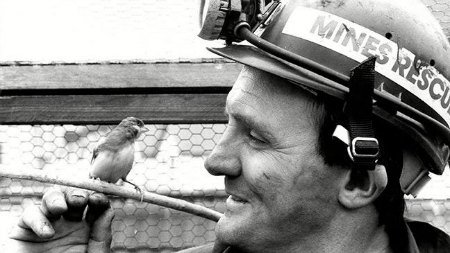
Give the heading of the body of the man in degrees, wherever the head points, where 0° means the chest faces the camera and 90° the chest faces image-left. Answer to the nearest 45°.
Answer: approximately 90°

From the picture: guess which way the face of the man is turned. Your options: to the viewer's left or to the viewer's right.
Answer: to the viewer's left

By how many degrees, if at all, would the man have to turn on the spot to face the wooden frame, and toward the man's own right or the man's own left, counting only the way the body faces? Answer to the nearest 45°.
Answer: approximately 45° to the man's own right

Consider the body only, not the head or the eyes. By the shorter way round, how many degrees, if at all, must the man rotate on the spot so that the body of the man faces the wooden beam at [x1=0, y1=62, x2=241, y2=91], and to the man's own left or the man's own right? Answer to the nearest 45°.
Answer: approximately 45° to the man's own right

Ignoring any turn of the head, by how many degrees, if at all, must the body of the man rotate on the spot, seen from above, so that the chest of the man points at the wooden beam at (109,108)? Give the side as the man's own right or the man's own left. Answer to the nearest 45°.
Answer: approximately 45° to the man's own right
